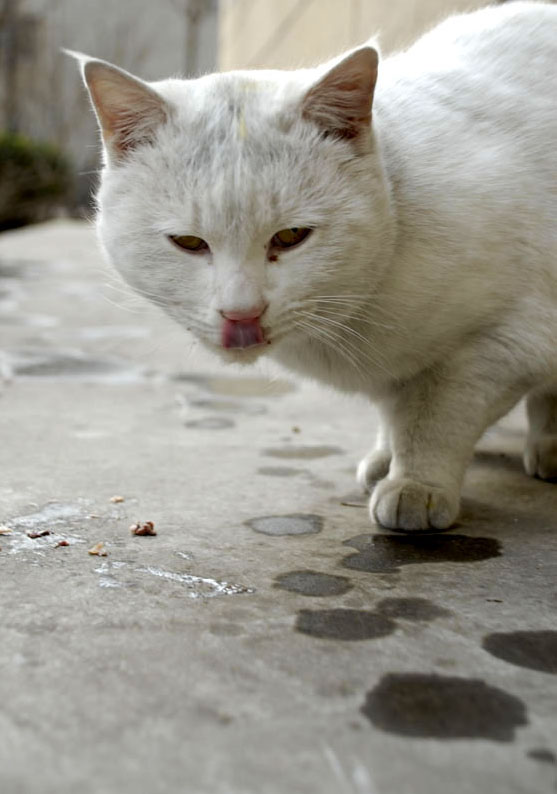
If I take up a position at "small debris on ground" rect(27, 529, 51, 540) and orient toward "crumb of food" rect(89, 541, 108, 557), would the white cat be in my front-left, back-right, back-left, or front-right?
front-left

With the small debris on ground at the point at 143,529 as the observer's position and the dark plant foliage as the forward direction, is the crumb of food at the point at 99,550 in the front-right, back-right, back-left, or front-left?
back-left

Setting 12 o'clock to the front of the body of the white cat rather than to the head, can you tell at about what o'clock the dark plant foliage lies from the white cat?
The dark plant foliage is roughly at 4 o'clock from the white cat.

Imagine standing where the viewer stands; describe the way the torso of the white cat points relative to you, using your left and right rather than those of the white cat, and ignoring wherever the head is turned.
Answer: facing the viewer and to the left of the viewer

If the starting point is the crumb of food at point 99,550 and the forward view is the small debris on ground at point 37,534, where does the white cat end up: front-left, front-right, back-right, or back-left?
back-right
